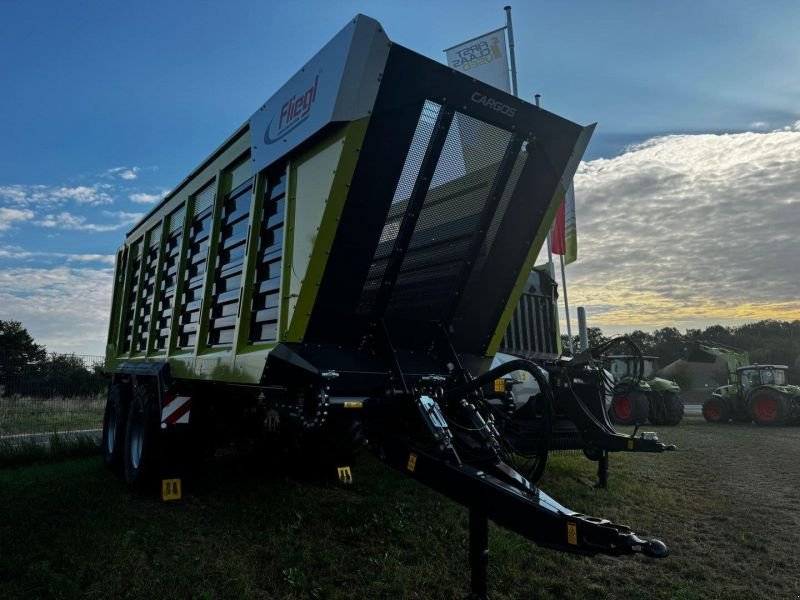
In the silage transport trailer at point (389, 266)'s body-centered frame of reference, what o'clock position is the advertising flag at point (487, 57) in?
The advertising flag is roughly at 8 o'clock from the silage transport trailer.

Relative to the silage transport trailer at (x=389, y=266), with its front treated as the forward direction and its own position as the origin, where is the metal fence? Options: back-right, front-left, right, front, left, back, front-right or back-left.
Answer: back

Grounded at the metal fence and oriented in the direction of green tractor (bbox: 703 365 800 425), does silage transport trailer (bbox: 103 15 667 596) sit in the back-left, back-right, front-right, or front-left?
front-right

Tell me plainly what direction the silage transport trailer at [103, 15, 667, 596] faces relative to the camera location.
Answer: facing the viewer and to the right of the viewer

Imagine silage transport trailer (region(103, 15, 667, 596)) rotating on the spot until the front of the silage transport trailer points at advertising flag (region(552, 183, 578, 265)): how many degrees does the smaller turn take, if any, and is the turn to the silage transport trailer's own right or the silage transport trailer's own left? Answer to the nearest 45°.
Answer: approximately 90° to the silage transport trailer's own left

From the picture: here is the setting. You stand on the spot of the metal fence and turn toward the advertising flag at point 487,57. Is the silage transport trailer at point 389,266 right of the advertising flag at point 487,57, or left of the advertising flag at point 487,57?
right

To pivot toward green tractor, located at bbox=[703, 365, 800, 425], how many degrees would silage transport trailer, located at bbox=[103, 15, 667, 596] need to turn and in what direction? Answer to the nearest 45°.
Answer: approximately 90° to its left
